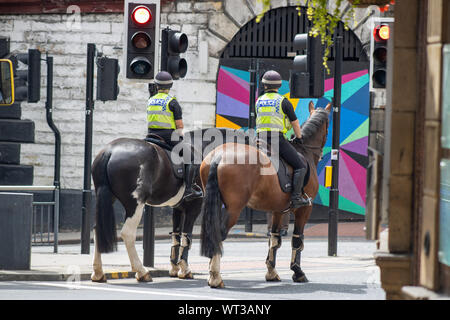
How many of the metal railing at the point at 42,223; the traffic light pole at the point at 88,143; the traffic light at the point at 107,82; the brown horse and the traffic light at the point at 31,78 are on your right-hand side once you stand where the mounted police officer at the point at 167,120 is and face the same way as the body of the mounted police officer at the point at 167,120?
1

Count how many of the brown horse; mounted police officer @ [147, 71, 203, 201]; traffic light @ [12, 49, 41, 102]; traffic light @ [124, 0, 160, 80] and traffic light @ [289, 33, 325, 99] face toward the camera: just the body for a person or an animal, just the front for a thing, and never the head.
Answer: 1

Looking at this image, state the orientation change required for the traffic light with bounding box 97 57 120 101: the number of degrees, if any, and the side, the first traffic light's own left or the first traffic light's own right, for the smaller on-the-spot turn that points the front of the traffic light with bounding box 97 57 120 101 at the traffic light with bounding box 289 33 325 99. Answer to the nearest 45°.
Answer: approximately 90° to the first traffic light's own right

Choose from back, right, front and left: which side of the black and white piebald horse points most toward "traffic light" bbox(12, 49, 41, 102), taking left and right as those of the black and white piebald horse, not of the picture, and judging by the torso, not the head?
left

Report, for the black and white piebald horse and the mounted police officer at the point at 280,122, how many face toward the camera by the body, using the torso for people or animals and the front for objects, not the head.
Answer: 0

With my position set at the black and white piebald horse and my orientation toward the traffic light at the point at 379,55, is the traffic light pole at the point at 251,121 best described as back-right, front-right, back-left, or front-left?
front-left

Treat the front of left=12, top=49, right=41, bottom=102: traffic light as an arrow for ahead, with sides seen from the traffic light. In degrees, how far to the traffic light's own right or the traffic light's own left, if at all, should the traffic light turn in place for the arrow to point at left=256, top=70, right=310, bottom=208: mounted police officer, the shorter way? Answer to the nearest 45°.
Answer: approximately 135° to the traffic light's own left

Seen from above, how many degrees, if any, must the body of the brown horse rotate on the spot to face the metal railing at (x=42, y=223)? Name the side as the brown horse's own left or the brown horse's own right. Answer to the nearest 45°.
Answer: approximately 90° to the brown horse's own left

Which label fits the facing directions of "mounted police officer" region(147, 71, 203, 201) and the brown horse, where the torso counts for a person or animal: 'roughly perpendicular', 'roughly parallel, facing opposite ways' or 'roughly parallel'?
roughly parallel

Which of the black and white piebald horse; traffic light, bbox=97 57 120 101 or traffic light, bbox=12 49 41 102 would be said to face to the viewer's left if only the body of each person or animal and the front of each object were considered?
traffic light, bbox=12 49 41 102

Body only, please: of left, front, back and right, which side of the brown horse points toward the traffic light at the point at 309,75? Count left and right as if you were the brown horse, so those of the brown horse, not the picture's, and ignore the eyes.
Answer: front

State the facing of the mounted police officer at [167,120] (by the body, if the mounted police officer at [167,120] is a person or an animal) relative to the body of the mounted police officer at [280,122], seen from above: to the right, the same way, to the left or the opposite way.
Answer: the same way

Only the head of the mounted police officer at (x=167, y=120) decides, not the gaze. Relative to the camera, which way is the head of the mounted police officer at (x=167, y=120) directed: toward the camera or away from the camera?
away from the camera

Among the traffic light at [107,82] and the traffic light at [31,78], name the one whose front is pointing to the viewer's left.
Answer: the traffic light at [31,78]

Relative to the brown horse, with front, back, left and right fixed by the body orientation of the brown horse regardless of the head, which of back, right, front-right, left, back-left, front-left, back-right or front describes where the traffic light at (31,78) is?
left

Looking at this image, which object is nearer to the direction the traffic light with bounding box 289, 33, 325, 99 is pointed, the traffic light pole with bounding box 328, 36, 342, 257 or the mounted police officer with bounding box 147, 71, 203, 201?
the mounted police officer
